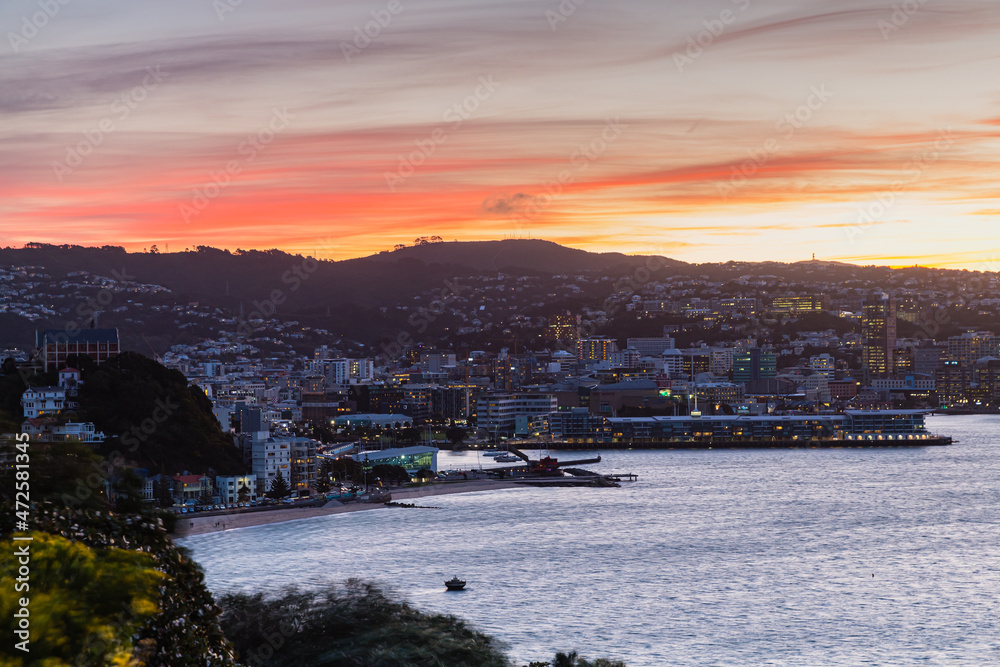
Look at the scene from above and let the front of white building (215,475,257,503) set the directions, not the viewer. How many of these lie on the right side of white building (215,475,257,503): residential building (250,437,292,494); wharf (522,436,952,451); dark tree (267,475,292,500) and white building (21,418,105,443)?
1

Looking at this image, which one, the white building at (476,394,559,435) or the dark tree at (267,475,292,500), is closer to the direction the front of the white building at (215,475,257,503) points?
the dark tree

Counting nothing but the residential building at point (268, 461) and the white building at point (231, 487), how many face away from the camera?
0

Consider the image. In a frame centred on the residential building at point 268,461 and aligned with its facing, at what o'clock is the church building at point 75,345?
the church building at point 75,345 is roughly at 5 o'clock from the residential building at point 268,461.

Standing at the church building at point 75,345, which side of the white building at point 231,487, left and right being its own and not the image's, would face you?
back

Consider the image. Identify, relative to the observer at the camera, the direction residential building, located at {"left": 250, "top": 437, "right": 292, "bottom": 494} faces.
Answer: facing the viewer and to the right of the viewer

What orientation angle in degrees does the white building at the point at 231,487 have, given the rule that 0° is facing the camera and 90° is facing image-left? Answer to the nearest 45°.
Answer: approximately 315°

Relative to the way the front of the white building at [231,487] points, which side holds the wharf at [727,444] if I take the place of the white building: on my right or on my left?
on my left

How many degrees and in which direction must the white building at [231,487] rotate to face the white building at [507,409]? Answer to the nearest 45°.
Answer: approximately 90° to its left

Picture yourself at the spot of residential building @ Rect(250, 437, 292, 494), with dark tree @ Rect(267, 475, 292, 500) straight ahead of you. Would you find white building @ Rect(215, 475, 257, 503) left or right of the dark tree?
right

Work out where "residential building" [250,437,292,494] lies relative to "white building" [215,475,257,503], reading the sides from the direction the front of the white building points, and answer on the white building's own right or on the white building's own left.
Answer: on the white building's own left

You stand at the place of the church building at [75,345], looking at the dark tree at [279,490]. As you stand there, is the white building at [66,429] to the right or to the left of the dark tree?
right

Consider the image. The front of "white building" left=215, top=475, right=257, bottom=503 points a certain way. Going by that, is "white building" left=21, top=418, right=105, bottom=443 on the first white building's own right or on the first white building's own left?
on the first white building's own right

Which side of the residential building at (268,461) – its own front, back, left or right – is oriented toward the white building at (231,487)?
right
